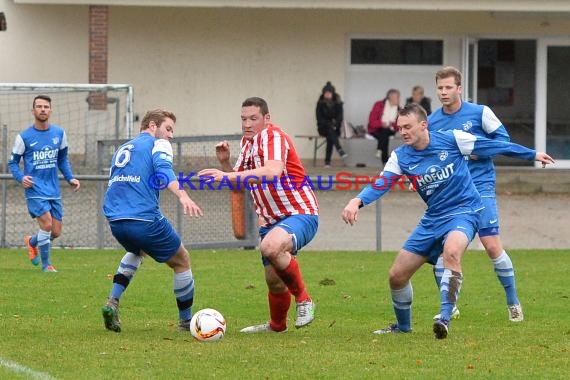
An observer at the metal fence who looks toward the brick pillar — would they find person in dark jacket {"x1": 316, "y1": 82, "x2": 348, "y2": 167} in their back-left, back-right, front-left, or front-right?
front-right

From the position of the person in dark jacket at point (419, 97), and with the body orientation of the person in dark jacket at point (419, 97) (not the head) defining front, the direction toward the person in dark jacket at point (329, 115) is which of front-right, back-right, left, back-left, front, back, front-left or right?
right

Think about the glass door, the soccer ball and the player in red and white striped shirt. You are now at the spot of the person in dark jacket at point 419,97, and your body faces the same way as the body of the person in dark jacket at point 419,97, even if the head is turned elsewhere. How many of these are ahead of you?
2

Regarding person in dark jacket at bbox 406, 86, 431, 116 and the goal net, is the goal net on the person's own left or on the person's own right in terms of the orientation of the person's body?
on the person's own right

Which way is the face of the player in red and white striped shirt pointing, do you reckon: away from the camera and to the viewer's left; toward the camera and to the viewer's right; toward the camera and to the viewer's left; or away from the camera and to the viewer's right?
toward the camera and to the viewer's left

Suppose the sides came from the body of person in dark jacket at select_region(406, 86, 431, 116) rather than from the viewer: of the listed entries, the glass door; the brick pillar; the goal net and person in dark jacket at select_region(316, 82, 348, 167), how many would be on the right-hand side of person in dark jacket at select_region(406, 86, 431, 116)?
3

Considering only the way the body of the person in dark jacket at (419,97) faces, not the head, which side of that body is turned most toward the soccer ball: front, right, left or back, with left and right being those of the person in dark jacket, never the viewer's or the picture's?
front

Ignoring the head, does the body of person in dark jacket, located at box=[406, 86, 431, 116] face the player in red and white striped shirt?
yes

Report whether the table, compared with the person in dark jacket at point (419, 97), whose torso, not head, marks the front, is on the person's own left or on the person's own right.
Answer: on the person's own right

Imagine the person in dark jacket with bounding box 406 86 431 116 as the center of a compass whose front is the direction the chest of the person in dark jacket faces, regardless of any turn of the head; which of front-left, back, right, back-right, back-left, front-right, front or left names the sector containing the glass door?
back-left

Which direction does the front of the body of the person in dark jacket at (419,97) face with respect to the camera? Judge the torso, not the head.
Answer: toward the camera

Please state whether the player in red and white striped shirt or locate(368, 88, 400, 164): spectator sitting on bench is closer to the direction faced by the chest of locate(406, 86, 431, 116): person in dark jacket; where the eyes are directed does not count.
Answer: the player in red and white striped shirt

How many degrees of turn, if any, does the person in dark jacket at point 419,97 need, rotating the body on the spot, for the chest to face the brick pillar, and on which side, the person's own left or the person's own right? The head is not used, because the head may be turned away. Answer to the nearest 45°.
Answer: approximately 90° to the person's own right
